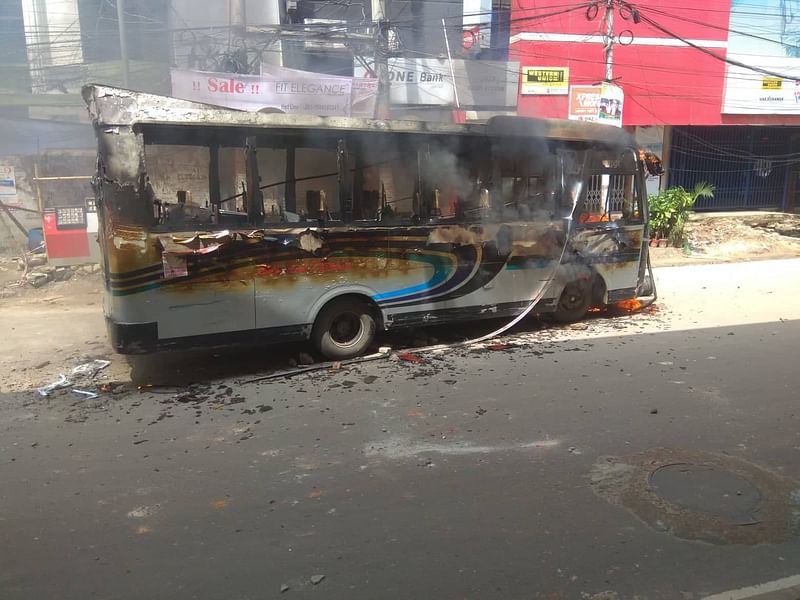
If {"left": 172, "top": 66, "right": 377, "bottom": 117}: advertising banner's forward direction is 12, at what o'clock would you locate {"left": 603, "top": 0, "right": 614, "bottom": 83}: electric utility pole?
The electric utility pole is roughly at 9 o'clock from the advertising banner.

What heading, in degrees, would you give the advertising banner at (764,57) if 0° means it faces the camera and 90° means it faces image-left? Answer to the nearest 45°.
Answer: approximately 0°

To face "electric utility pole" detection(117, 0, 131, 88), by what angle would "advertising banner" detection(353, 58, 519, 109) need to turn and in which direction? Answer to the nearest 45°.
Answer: approximately 45° to its right

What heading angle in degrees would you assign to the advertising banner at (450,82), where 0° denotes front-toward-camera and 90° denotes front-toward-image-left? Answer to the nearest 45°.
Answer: approximately 0°

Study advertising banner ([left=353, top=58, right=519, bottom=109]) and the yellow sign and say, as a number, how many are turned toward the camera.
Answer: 2

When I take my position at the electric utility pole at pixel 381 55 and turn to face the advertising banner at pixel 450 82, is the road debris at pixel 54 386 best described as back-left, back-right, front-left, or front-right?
back-right

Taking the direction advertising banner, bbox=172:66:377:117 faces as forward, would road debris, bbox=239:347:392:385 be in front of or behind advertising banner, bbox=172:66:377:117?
in front
